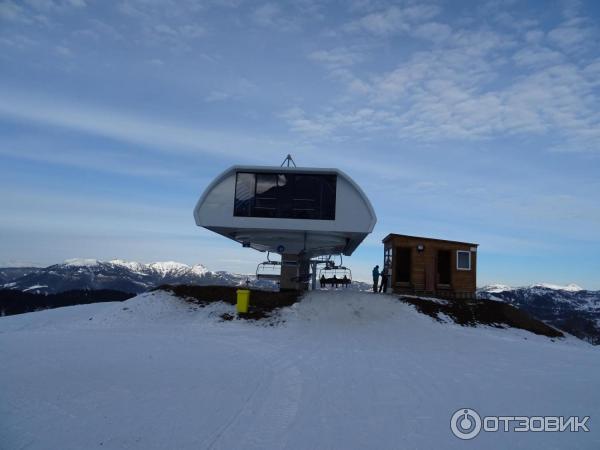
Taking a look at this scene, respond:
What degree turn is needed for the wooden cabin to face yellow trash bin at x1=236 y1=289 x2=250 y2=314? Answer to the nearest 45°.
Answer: approximately 45° to its right

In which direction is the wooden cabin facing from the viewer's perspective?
toward the camera

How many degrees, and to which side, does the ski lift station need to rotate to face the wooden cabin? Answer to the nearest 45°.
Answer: approximately 90° to its left

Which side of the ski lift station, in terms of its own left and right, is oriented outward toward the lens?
front

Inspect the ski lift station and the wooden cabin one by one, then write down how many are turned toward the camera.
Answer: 2

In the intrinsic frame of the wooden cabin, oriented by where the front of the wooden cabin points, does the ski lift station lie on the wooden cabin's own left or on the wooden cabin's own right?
on the wooden cabin's own right

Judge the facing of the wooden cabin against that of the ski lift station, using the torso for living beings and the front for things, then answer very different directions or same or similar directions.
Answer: same or similar directions

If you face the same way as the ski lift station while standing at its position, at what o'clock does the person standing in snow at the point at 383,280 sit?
The person standing in snow is roughly at 8 o'clock from the ski lift station.

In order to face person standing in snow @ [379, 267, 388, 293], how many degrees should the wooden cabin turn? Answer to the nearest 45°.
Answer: approximately 90° to its right
